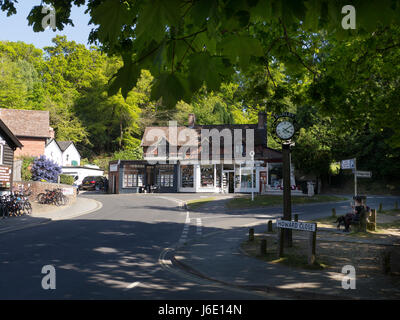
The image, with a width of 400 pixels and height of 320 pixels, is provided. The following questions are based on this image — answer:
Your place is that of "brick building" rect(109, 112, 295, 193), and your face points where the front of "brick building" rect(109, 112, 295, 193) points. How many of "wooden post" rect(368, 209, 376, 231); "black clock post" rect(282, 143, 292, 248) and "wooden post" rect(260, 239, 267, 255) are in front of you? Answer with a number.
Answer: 3

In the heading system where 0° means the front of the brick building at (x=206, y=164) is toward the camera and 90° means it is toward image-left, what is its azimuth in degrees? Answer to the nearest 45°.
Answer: approximately 0°

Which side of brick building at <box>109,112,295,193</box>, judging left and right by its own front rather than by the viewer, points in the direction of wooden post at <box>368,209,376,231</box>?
front
